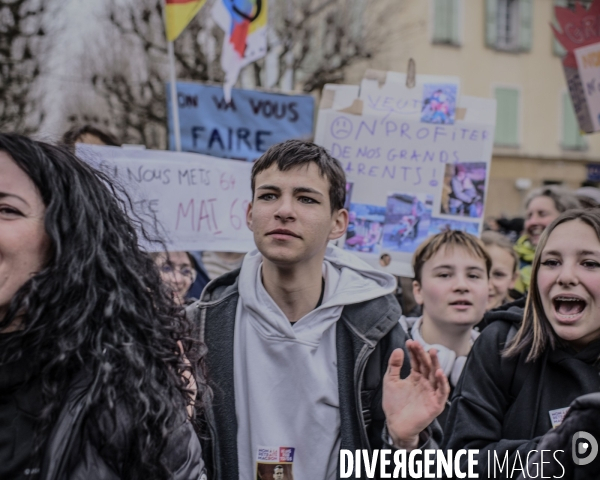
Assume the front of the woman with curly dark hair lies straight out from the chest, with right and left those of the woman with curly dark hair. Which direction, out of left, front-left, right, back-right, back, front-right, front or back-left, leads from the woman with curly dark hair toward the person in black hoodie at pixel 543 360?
back-left

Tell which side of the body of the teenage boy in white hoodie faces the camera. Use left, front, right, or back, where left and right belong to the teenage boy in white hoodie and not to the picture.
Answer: front

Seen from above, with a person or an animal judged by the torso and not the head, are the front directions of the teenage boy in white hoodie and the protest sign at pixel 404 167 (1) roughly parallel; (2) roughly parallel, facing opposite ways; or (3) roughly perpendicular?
roughly parallel

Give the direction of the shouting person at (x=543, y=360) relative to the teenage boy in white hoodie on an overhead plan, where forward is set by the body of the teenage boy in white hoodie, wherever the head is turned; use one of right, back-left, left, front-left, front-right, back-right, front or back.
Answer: left

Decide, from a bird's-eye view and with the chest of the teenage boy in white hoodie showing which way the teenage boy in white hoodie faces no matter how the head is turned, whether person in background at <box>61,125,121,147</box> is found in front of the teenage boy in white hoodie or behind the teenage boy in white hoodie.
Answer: behind

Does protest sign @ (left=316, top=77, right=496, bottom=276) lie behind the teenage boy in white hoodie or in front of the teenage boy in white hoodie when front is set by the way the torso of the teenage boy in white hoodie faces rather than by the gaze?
behind

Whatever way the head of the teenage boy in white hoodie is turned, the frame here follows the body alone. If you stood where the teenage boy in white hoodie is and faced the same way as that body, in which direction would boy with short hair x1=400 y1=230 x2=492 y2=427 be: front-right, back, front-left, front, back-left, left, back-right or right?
back-left

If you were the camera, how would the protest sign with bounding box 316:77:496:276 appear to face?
facing the viewer

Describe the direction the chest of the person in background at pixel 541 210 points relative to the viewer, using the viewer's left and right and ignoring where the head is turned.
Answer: facing the viewer and to the left of the viewer

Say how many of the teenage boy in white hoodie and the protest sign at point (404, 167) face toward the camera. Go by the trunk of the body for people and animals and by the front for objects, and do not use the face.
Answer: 2
